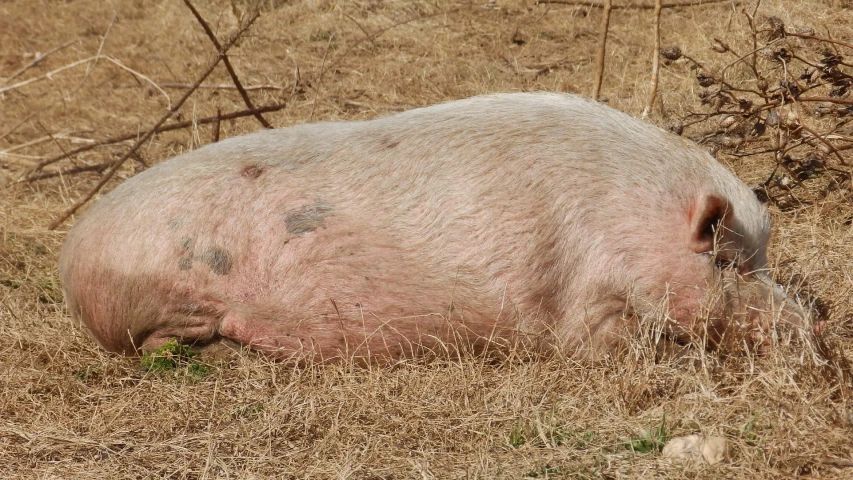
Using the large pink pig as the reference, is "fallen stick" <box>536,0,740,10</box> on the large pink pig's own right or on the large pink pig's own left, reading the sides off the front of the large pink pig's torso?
on the large pink pig's own left

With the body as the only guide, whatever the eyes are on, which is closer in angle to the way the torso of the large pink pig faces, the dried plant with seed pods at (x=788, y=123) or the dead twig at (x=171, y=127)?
the dried plant with seed pods

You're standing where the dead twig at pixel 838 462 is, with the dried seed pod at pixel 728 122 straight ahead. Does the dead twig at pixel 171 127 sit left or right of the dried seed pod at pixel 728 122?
left

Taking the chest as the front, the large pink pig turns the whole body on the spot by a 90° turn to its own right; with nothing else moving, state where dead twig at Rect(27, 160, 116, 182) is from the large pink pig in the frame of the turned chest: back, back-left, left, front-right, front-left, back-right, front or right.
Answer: back-right

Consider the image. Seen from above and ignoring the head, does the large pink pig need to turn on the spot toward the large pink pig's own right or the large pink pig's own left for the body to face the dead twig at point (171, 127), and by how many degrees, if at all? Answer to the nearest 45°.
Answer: approximately 135° to the large pink pig's own left

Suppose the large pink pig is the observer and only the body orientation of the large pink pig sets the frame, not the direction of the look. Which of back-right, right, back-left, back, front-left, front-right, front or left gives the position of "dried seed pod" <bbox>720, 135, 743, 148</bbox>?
front-left

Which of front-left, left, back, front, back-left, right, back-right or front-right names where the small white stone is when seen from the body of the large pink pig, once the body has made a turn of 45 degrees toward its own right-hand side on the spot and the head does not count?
front

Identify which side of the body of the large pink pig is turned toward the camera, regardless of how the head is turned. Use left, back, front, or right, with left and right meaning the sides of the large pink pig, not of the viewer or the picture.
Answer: right

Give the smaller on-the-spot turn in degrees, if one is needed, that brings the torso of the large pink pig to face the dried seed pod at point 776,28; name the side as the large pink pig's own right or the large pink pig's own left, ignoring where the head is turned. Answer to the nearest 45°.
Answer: approximately 45° to the large pink pig's own left
